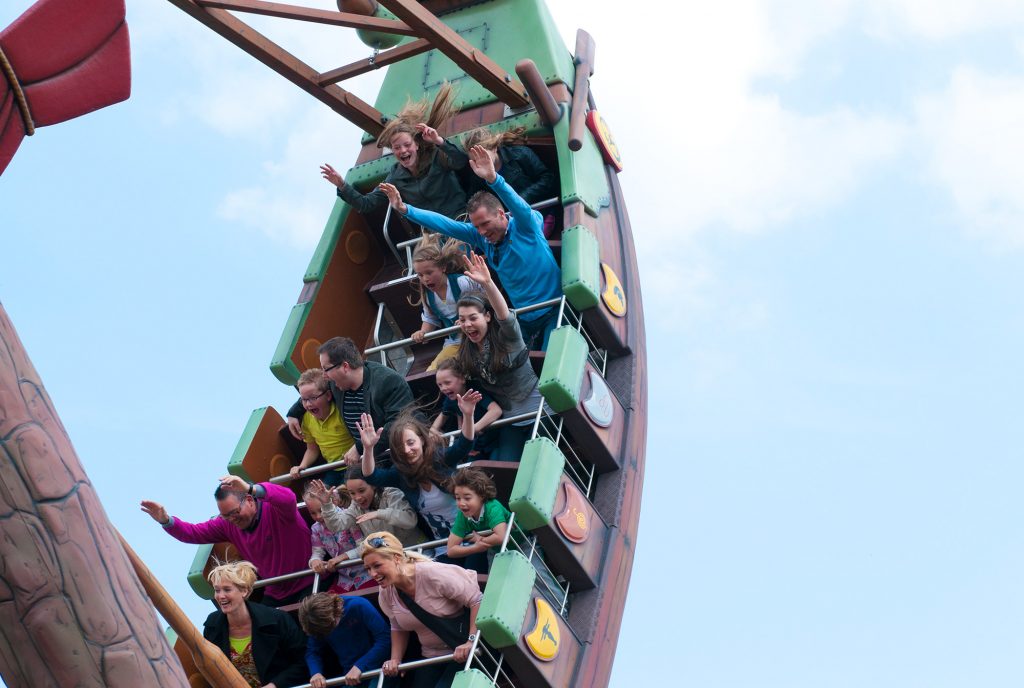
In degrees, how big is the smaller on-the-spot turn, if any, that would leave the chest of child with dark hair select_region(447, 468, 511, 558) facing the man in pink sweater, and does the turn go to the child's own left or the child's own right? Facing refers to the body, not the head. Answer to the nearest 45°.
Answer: approximately 90° to the child's own right

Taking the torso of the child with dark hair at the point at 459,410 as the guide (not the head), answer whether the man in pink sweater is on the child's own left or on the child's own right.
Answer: on the child's own right

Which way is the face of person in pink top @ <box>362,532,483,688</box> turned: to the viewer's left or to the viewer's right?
to the viewer's left
